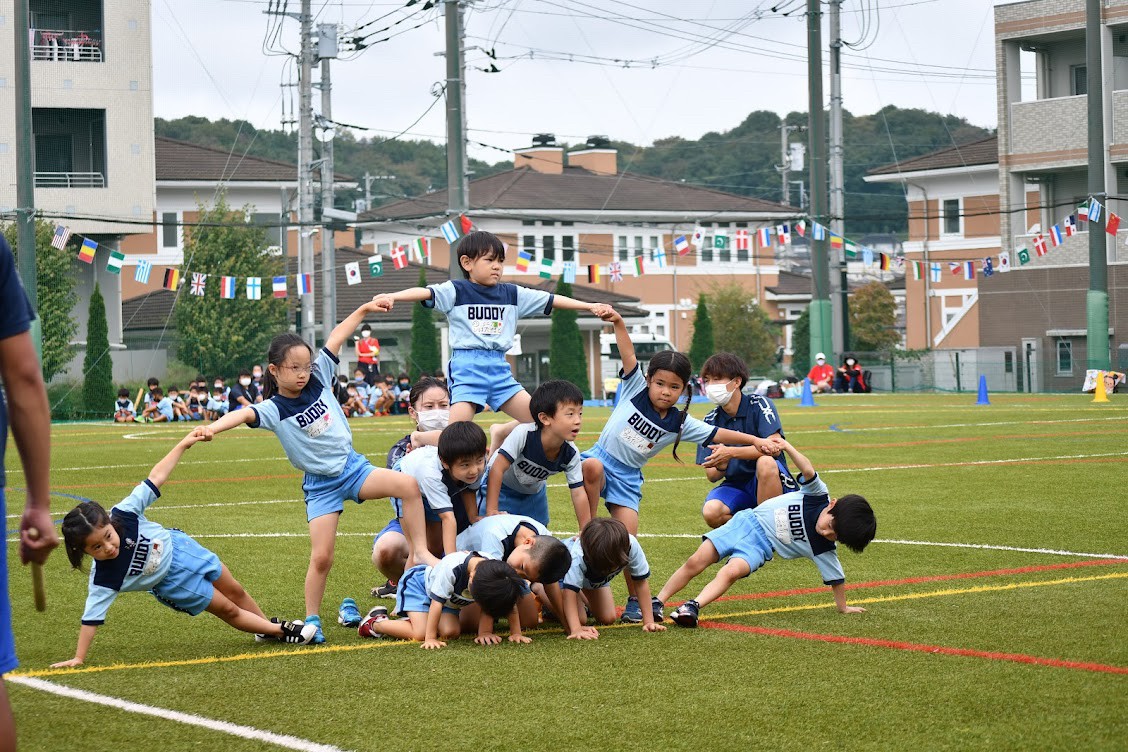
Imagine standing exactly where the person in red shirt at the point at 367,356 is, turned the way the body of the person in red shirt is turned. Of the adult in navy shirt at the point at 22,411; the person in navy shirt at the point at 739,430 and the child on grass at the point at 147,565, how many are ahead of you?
3

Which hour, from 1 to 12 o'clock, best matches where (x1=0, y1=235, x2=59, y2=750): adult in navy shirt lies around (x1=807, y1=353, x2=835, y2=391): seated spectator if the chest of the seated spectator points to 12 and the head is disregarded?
The adult in navy shirt is roughly at 12 o'clock from the seated spectator.

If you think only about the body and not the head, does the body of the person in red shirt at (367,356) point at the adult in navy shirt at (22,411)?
yes

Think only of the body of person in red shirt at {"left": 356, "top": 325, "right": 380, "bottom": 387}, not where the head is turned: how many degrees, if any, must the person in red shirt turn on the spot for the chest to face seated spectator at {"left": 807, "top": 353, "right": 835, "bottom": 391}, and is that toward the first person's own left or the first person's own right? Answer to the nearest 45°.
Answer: approximately 90° to the first person's own left

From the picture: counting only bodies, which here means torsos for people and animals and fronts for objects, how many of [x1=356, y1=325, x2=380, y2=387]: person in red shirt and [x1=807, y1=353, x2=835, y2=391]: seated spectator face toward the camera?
2

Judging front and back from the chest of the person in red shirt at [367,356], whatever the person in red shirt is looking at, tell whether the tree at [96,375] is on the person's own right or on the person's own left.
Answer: on the person's own right

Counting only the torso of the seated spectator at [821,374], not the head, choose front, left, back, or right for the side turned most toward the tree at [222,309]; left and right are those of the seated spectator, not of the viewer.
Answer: right

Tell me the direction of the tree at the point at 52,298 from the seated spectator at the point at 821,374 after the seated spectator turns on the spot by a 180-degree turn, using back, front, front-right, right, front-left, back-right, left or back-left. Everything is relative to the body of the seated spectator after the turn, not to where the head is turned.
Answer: left

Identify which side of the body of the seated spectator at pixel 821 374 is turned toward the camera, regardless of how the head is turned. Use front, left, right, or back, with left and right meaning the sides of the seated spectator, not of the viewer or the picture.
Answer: front

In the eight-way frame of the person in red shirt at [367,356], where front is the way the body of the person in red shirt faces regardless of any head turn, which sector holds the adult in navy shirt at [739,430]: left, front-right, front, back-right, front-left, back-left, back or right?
front

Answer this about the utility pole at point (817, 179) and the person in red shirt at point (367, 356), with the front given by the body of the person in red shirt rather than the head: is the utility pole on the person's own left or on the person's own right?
on the person's own left

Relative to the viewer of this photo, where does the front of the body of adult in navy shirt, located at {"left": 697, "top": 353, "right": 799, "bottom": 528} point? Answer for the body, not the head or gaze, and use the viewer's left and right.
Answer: facing the viewer and to the left of the viewer

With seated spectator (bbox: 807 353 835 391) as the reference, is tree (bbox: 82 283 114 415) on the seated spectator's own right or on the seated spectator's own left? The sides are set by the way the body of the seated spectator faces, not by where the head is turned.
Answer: on the seated spectator's own right

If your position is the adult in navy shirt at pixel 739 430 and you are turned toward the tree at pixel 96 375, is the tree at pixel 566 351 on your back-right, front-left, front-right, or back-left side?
front-right
